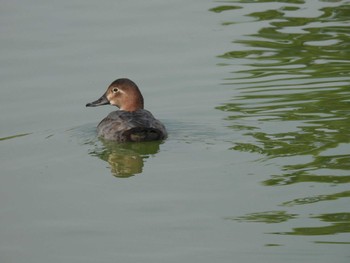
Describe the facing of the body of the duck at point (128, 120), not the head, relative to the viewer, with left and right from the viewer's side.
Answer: facing away from the viewer and to the left of the viewer
